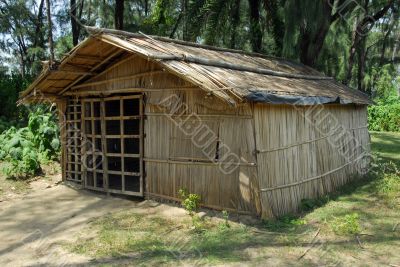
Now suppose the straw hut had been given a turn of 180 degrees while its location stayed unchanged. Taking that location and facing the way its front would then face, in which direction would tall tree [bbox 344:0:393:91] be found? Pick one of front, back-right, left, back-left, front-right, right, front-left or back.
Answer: front

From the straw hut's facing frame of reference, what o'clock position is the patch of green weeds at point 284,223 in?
The patch of green weeds is roughly at 9 o'clock from the straw hut.

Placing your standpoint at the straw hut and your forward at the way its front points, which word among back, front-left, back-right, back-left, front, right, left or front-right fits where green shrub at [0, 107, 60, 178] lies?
right

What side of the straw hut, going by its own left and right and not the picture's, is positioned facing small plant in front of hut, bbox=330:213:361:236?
left

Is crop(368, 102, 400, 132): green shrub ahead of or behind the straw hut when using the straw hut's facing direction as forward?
behind

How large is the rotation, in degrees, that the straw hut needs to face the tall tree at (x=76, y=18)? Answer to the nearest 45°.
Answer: approximately 90° to its right

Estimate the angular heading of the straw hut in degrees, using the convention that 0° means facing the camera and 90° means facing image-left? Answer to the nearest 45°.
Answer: approximately 45°
